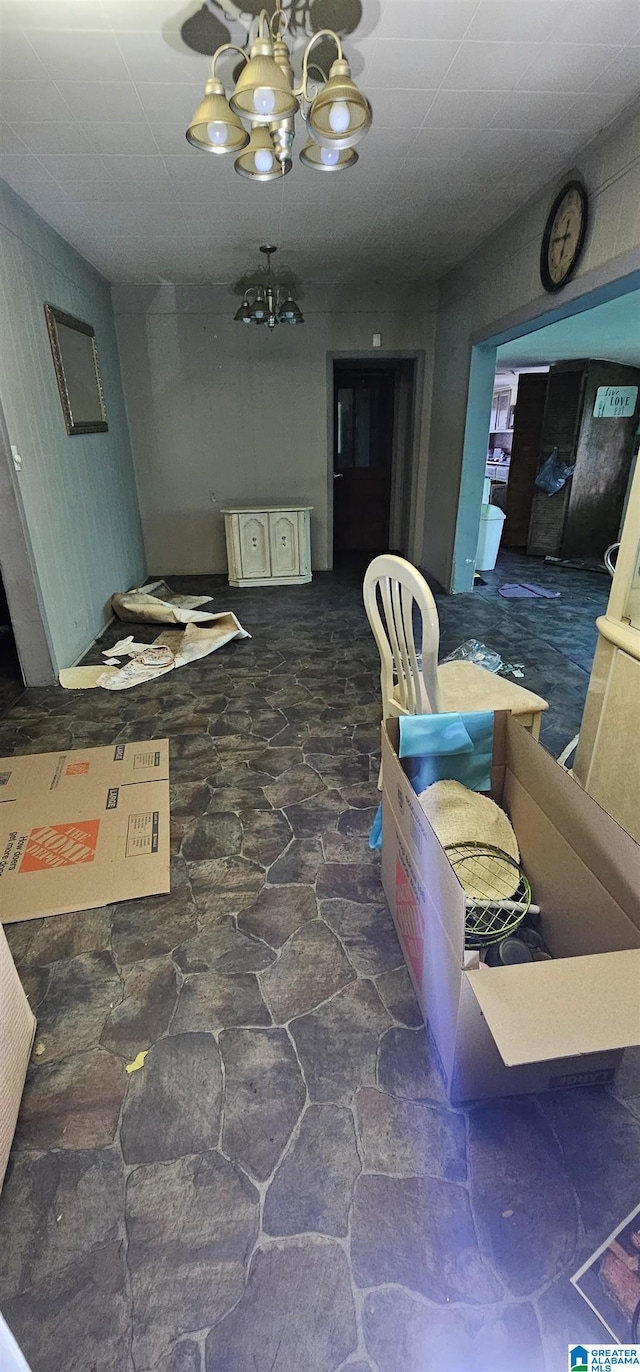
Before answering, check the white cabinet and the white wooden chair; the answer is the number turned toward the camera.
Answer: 1

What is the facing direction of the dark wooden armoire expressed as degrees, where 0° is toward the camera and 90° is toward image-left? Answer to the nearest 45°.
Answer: approximately 45°

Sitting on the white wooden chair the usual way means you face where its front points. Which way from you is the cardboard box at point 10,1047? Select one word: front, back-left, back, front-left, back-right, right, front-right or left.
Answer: back

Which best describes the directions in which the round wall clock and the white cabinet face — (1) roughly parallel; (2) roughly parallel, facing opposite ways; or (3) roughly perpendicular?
roughly perpendicular

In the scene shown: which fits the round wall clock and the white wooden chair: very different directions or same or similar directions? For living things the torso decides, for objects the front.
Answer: very different directions

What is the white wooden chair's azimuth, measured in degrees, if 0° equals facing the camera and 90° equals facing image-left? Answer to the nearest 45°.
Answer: approximately 225°

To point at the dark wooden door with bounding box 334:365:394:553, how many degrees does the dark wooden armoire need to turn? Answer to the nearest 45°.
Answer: approximately 45° to its right

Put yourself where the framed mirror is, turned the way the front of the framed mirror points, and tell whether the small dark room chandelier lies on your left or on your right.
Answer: on your left

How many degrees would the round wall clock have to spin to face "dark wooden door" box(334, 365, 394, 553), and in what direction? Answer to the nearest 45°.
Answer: approximately 90° to its right

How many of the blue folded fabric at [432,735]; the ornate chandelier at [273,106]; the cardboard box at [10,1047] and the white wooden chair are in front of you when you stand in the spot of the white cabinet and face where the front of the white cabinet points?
4

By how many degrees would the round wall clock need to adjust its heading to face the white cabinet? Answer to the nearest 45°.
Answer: approximately 90° to its right

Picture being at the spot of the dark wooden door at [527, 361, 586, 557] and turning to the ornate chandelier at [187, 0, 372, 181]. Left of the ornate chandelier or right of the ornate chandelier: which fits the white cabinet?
right

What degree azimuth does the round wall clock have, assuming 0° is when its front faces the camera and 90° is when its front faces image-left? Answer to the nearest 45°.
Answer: approximately 45°
